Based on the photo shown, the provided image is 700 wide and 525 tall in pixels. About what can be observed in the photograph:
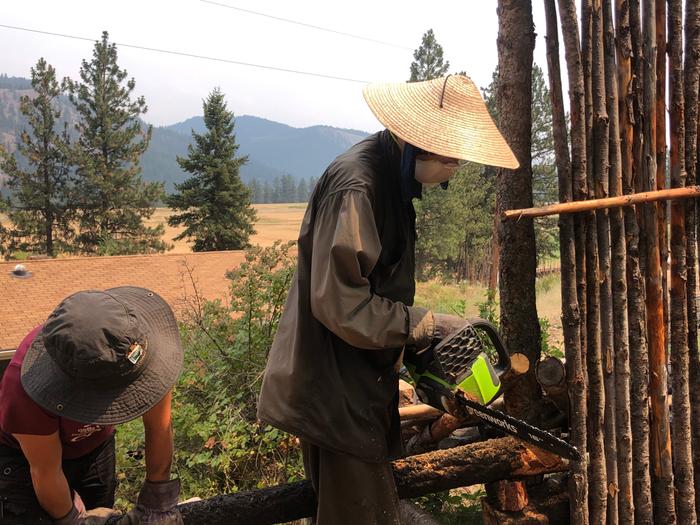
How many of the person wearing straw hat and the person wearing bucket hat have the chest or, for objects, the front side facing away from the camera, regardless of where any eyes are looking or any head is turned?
0

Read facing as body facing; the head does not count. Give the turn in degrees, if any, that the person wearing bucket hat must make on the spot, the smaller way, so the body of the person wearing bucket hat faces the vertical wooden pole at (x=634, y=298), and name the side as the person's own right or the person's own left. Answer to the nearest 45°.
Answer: approximately 45° to the person's own left

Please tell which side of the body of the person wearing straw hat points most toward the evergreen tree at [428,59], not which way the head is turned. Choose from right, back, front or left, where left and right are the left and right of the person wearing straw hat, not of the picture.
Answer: left

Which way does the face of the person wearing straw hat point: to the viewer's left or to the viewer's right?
to the viewer's right

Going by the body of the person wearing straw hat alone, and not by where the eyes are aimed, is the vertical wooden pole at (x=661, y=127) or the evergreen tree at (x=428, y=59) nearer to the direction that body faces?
the vertical wooden pole

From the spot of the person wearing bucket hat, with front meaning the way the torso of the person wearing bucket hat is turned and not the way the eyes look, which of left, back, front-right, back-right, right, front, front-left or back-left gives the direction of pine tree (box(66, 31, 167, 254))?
back-left

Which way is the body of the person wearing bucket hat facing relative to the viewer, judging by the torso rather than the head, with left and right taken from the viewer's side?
facing the viewer and to the right of the viewer

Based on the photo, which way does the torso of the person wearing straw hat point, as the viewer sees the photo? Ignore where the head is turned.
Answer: to the viewer's right

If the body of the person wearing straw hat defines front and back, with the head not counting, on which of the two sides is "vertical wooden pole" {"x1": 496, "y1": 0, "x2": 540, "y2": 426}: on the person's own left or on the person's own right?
on the person's own left
